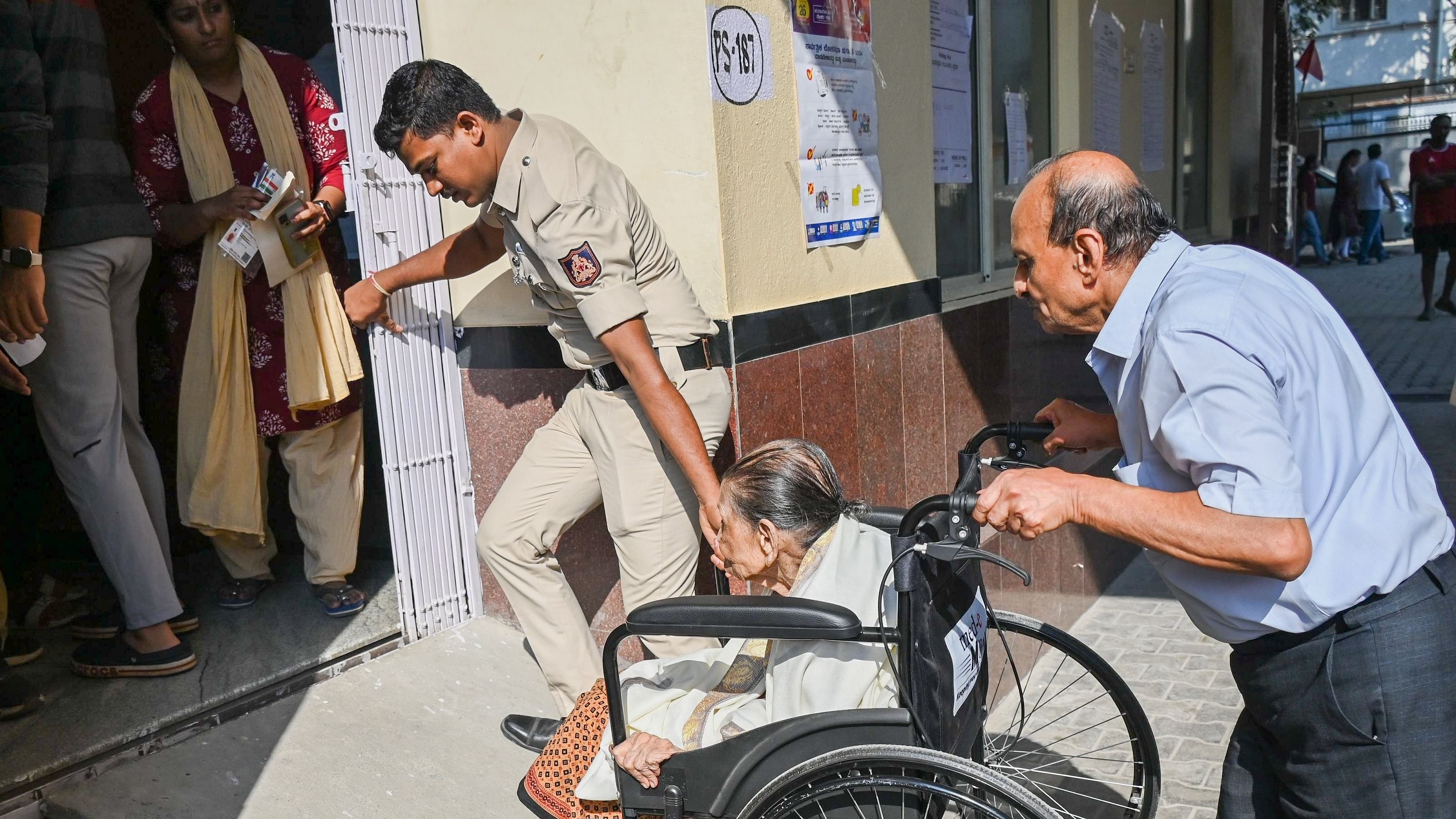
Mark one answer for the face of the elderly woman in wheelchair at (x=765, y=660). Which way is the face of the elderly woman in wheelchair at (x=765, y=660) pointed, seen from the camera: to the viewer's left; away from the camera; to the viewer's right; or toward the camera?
to the viewer's left

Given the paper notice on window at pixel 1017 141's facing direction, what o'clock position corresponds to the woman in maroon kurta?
The woman in maroon kurta is roughly at 3 o'clock from the paper notice on window.

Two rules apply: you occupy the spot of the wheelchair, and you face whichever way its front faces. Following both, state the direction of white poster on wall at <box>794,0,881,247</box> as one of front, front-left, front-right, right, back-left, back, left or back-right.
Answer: front-right

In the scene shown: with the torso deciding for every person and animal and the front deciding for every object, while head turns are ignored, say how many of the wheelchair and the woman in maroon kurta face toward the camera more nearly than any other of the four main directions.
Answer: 1

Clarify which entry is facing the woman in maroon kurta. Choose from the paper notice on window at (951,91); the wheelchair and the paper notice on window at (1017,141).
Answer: the wheelchair

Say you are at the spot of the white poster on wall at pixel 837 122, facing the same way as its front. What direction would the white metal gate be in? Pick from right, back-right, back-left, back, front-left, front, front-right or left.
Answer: back-right

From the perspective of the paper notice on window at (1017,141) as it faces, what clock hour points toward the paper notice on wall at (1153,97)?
the paper notice on wall at (1153,97) is roughly at 8 o'clock from the paper notice on window at (1017,141).

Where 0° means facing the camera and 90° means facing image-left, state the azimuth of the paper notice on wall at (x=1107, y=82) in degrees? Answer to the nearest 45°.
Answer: approximately 315°

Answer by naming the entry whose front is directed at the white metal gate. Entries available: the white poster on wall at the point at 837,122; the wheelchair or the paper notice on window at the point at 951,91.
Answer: the wheelchair

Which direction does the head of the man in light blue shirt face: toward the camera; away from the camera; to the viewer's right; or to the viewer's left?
to the viewer's left

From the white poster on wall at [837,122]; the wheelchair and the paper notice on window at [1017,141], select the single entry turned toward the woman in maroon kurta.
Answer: the wheelchair

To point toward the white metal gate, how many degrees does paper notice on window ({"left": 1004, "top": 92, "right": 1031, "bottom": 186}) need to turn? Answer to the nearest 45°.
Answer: approximately 90° to its right

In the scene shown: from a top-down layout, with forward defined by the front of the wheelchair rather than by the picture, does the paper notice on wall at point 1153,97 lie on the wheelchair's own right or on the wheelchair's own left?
on the wheelchair's own right
